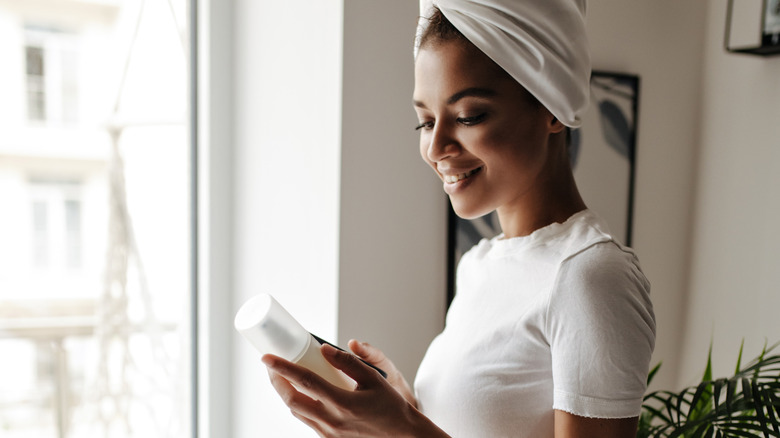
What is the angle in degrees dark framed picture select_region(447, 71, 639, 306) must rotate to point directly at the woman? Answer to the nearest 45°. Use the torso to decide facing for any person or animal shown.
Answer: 0° — it already faces them

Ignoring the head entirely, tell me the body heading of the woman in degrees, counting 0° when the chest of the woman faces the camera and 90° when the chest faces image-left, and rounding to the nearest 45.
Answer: approximately 45°

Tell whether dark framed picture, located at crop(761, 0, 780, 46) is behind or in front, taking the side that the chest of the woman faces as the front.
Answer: behind

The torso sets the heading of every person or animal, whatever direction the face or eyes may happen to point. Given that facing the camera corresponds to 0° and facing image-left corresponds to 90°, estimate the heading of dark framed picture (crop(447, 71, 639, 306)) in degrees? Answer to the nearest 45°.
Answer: approximately 0°
